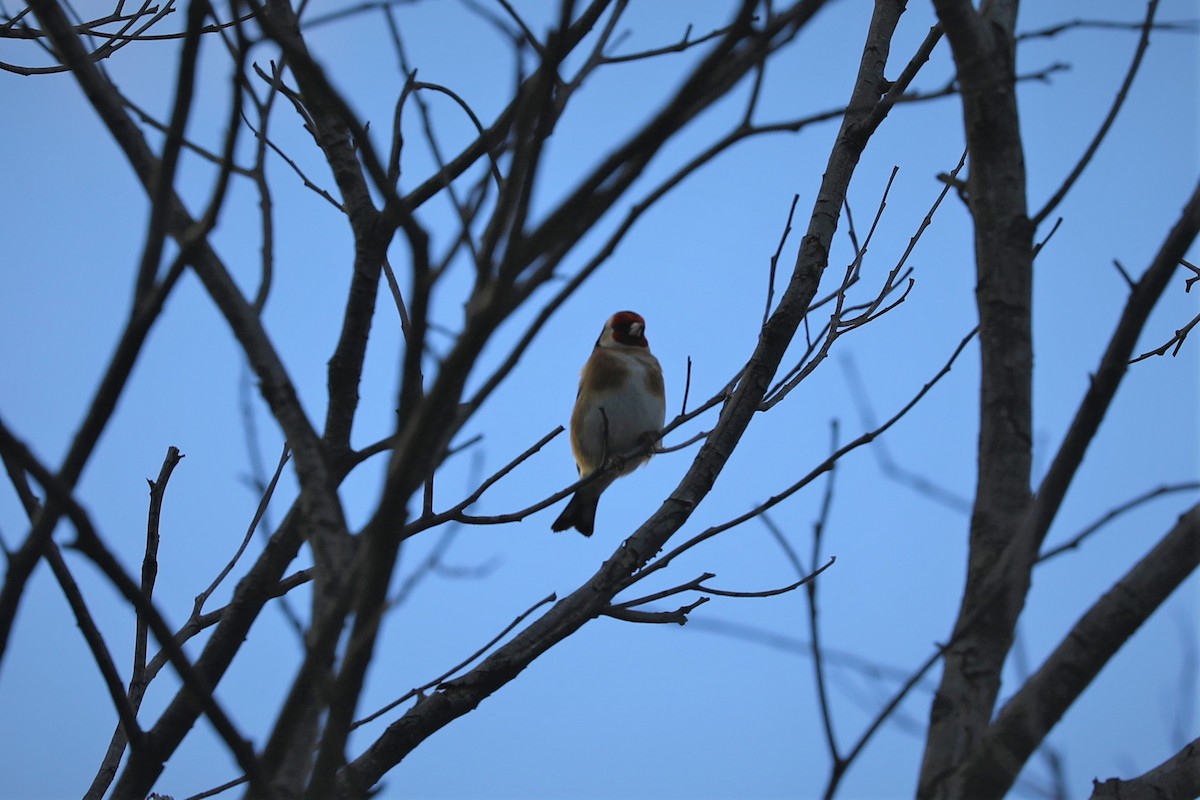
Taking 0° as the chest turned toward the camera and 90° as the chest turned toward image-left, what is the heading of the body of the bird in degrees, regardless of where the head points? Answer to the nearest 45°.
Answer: approximately 315°
